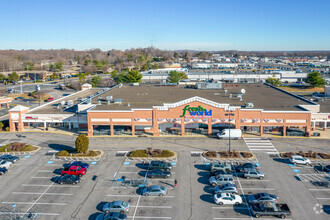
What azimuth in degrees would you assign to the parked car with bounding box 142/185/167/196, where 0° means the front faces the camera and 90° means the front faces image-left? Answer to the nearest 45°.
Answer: approximately 90°

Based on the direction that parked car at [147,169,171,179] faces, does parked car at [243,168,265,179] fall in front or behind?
in front

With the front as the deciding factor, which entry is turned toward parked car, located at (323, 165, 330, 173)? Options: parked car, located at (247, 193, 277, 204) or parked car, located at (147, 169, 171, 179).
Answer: parked car, located at (147, 169, 171, 179)

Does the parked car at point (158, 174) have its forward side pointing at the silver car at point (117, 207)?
no

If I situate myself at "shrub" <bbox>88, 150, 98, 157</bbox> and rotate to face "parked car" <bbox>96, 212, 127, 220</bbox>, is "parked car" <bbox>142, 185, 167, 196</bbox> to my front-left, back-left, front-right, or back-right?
front-left

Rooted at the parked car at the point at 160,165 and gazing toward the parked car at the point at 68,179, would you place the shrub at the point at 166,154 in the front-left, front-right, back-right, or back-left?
back-right

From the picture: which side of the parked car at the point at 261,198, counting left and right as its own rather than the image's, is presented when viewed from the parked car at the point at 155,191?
front
